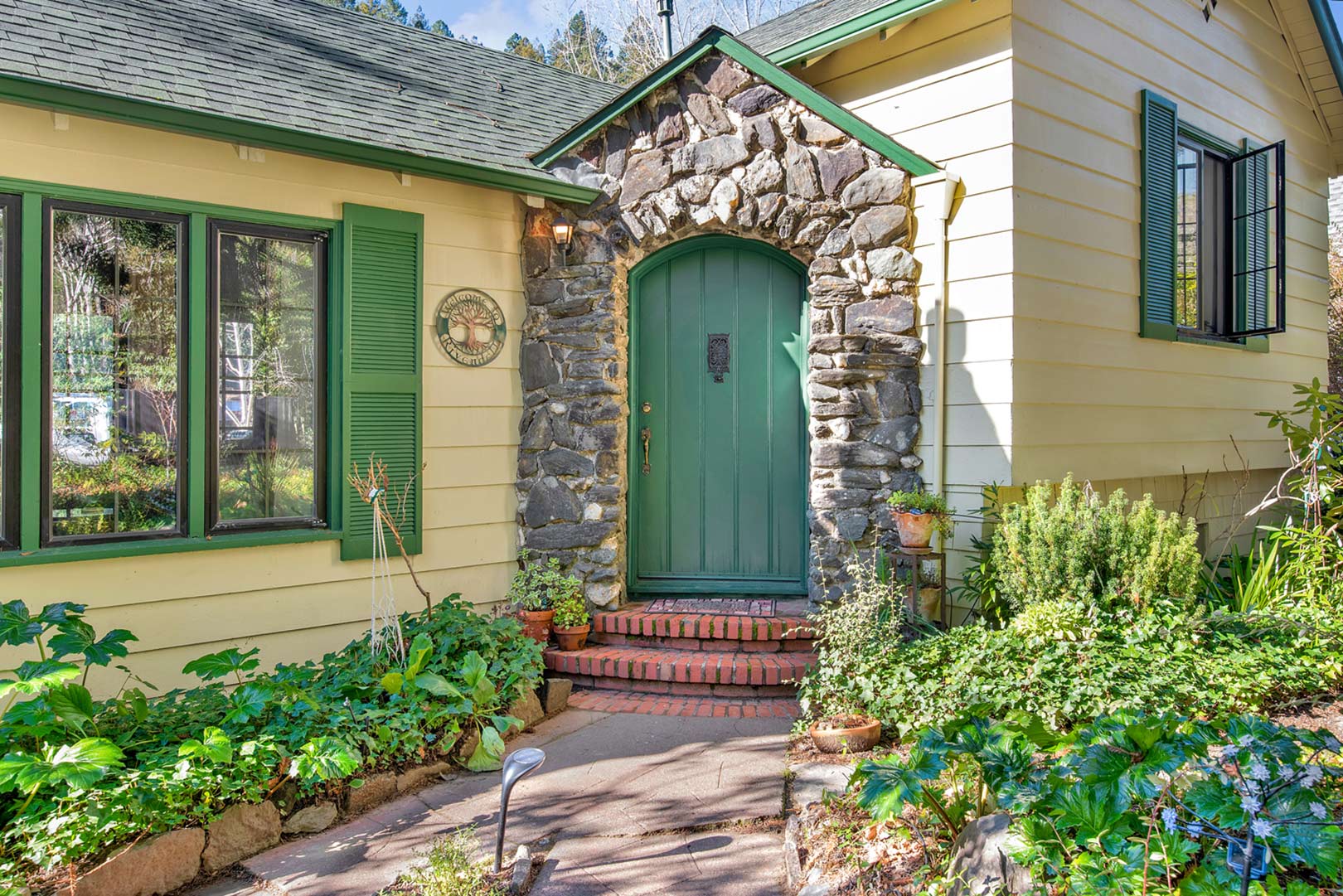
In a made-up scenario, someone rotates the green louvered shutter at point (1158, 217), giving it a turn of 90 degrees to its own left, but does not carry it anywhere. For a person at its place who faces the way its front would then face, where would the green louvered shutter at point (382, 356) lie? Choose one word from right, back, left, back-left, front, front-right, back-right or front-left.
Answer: back

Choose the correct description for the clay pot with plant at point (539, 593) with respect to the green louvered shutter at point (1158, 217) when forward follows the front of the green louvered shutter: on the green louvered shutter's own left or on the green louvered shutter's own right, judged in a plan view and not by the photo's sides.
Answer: on the green louvered shutter's own right

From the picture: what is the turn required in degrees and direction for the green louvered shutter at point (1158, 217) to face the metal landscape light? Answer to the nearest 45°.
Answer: approximately 45° to its right

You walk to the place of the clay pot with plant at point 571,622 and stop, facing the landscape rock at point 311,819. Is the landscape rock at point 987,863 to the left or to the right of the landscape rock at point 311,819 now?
left

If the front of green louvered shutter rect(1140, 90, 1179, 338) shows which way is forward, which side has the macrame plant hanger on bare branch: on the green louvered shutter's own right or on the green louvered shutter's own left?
on the green louvered shutter's own right
